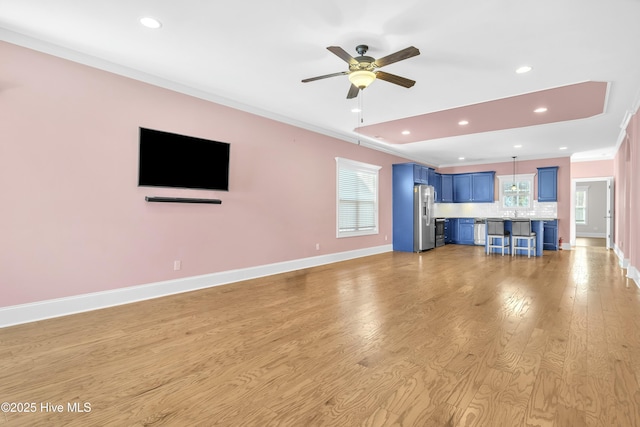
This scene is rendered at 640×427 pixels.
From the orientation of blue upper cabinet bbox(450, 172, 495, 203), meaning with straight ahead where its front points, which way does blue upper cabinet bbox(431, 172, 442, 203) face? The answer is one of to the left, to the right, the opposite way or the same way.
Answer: to the left

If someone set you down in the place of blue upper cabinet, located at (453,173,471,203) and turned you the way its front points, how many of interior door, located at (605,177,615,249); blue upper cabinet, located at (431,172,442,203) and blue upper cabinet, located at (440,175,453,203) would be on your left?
1

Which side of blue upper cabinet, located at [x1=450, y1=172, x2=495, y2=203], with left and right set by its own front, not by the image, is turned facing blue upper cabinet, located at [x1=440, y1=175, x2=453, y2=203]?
right

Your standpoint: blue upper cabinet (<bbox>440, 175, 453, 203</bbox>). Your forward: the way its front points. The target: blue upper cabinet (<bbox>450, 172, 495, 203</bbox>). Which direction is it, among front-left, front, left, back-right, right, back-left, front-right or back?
left

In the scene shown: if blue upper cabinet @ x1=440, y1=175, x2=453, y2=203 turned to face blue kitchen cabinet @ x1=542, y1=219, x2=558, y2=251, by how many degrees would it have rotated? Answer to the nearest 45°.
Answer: approximately 90° to its left

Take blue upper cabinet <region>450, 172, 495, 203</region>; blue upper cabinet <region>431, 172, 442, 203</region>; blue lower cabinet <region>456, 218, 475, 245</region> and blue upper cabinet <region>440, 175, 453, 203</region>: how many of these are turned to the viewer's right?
1

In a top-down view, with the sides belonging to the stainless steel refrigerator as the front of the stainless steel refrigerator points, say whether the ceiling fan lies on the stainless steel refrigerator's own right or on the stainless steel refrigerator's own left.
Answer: on the stainless steel refrigerator's own right

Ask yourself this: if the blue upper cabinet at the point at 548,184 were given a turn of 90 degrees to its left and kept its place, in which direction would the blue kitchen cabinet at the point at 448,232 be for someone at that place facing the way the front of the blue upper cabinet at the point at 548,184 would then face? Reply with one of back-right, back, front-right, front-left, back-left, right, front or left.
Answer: back

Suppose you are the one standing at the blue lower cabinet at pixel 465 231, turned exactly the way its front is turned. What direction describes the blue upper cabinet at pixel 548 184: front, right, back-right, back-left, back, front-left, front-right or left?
left

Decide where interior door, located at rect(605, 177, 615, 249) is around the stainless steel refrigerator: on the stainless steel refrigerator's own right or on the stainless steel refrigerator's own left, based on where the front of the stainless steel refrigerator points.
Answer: on the stainless steel refrigerator's own left

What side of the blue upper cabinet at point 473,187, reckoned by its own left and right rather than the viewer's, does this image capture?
front
